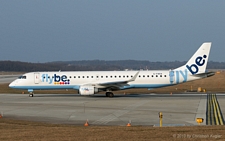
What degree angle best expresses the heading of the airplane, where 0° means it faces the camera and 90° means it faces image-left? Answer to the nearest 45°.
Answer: approximately 90°
